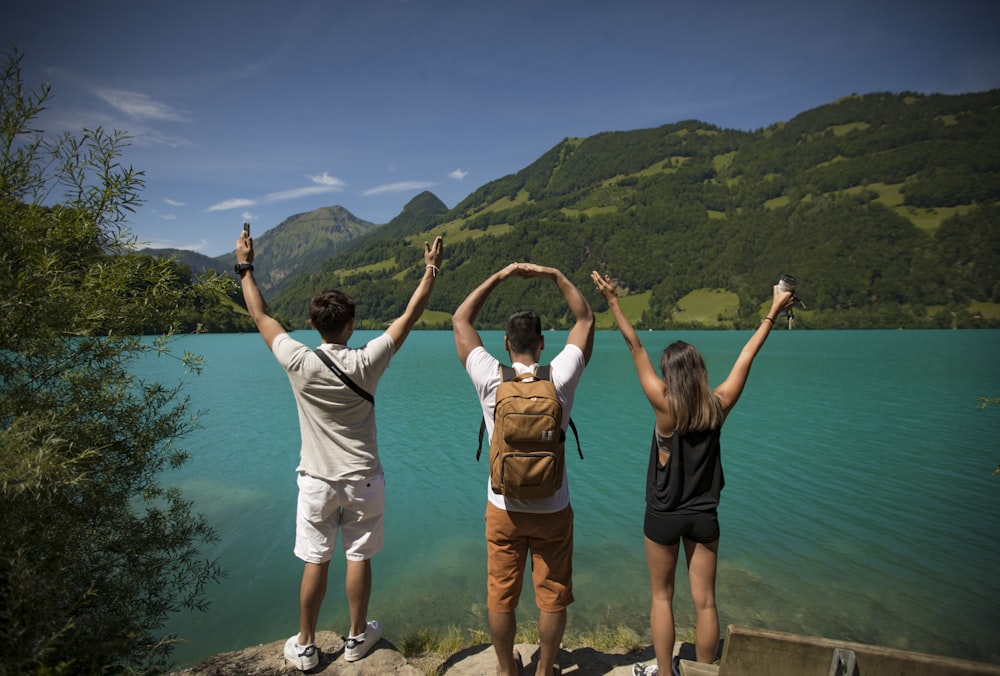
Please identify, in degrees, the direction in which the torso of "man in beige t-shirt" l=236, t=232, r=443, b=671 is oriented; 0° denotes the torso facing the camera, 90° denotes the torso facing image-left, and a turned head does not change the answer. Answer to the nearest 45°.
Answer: approximately 180°

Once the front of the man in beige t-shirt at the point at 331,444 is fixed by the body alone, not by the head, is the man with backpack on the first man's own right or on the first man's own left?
on the first man's own right

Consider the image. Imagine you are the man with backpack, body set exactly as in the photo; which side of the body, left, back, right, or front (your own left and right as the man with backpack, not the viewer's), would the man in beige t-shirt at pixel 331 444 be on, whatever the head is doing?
left

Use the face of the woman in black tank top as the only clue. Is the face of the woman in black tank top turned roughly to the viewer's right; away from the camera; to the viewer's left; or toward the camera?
away from the camera

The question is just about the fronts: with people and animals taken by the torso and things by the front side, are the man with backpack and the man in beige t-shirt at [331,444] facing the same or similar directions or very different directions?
same or similar directions

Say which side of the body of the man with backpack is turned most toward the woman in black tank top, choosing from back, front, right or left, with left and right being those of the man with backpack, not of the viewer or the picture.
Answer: right

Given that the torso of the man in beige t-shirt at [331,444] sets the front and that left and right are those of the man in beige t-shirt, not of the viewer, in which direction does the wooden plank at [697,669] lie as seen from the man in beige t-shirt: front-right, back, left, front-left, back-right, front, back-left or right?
back-right

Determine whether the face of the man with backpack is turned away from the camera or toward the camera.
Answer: away from the camera

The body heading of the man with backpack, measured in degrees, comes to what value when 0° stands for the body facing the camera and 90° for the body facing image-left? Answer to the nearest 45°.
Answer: approximately 180°

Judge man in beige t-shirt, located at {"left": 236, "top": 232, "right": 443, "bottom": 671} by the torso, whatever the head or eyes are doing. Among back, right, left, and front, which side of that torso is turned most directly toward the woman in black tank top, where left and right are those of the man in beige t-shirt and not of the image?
right

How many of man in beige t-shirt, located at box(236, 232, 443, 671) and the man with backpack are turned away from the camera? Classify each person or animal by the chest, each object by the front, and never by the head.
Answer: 2
